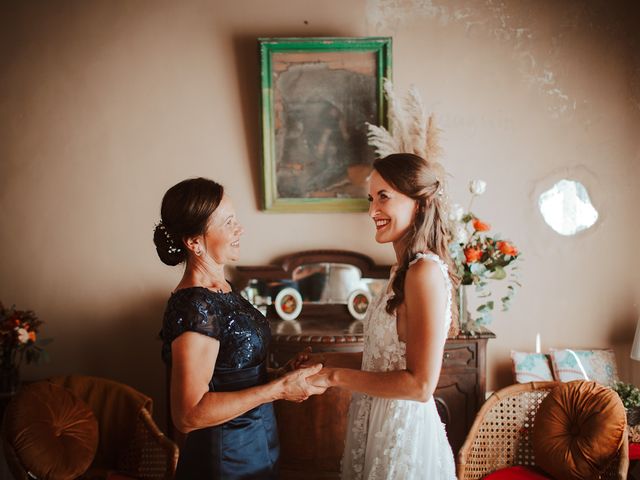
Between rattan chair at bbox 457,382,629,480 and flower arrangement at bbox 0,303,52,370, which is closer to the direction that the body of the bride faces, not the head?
the flower arrangement

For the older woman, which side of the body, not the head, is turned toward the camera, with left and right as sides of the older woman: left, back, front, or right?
right

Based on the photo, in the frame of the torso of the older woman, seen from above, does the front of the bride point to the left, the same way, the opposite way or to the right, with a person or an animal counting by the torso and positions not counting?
the opposite way

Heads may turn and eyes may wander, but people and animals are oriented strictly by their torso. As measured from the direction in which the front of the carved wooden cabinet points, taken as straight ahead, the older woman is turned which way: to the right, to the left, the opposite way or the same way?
to the left

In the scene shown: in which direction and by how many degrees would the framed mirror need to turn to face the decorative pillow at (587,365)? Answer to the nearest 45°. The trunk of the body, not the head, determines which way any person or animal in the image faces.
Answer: approximately 90° to its left

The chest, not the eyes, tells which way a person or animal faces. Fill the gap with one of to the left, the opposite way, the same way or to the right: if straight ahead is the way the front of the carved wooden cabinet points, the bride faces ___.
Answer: to the right

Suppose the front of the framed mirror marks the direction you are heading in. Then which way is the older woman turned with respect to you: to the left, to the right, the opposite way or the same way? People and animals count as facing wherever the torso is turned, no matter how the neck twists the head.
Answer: to the left

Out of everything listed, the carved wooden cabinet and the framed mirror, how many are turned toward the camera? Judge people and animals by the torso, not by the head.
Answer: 2

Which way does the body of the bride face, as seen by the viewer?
to the viewer's left

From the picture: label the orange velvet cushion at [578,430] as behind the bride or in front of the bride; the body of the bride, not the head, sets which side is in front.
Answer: behind

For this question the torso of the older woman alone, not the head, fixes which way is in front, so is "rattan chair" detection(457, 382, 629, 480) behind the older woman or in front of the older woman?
in front

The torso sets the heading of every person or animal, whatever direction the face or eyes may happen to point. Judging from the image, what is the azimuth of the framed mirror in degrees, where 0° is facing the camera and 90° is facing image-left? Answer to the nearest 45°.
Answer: approximately 0°

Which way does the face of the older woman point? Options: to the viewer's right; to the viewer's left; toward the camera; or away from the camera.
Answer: to the viewer's right

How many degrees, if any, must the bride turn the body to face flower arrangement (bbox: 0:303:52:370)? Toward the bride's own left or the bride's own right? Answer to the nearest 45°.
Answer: approximately 45° to the bride's own right
